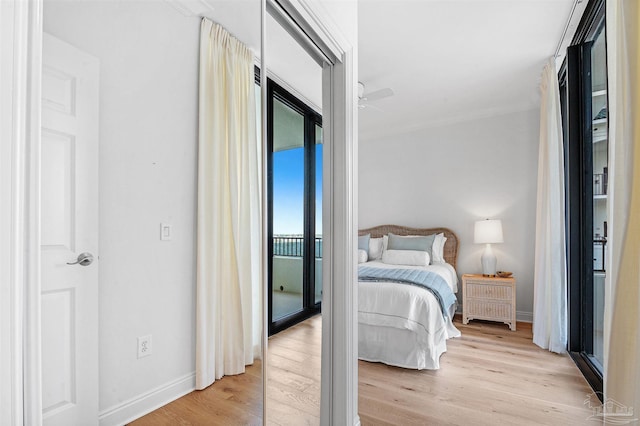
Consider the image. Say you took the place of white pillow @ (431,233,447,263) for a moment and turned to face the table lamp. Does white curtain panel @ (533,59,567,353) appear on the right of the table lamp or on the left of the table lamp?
right

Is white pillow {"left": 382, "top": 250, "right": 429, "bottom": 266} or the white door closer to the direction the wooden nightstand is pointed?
the white door

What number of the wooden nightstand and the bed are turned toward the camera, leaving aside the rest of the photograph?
2

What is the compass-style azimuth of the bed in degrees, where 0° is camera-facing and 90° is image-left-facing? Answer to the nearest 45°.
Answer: approximately 0°

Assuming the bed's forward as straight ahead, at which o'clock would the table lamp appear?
The table lamp is roughly at 7 o'clock from the bed.

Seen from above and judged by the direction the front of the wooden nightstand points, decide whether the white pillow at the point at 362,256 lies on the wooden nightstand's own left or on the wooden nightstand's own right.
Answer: on the wooden nightstand's own right
